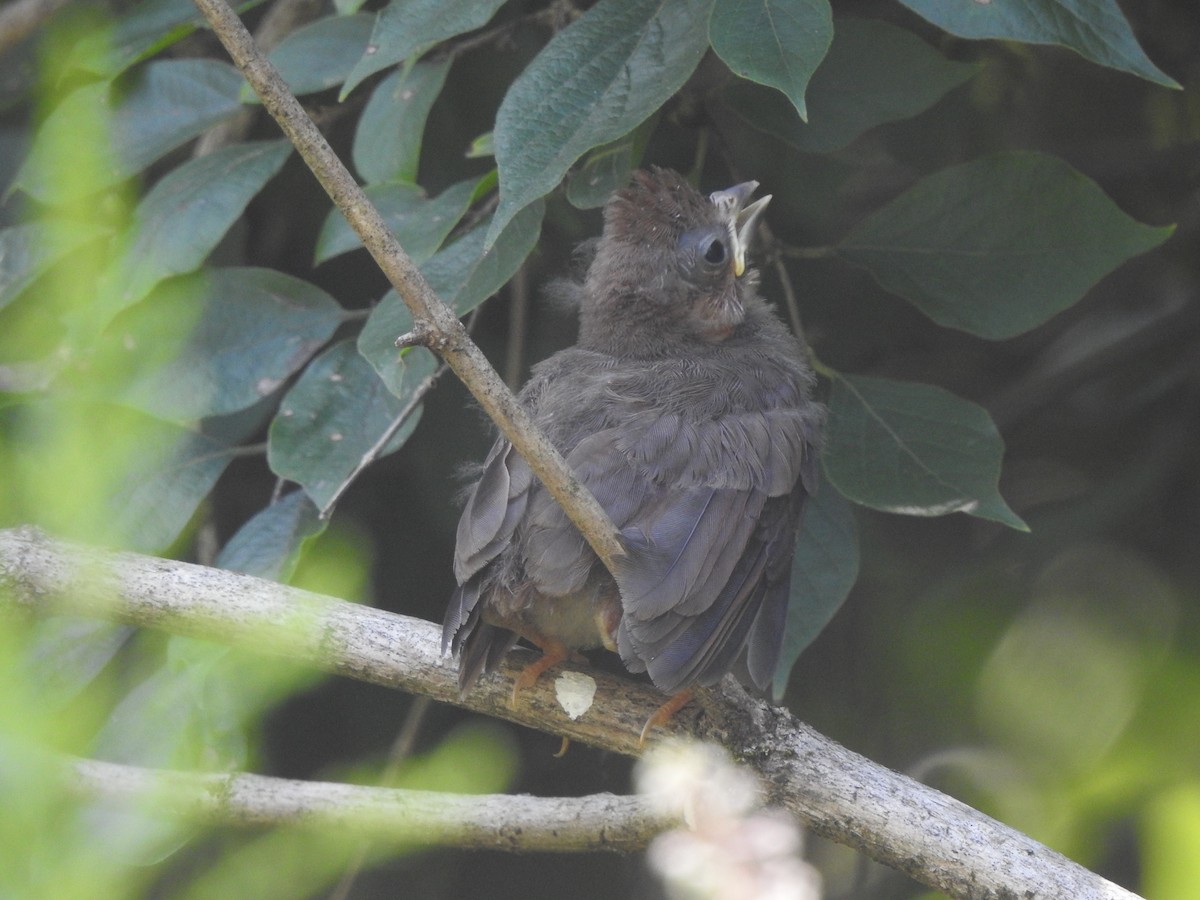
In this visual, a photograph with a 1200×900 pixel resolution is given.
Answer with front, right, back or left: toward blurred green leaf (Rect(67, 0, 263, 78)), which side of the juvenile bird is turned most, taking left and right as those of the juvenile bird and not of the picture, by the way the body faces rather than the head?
left

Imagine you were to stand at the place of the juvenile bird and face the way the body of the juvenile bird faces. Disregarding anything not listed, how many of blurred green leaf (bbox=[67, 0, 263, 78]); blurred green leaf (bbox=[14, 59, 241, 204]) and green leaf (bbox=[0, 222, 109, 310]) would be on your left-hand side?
3

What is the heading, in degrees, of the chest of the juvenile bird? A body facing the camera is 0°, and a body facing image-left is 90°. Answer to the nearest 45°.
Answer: approximately 225°

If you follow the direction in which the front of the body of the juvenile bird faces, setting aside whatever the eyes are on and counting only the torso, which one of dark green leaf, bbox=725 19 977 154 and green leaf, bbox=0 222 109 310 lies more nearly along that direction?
the dark green leaf
